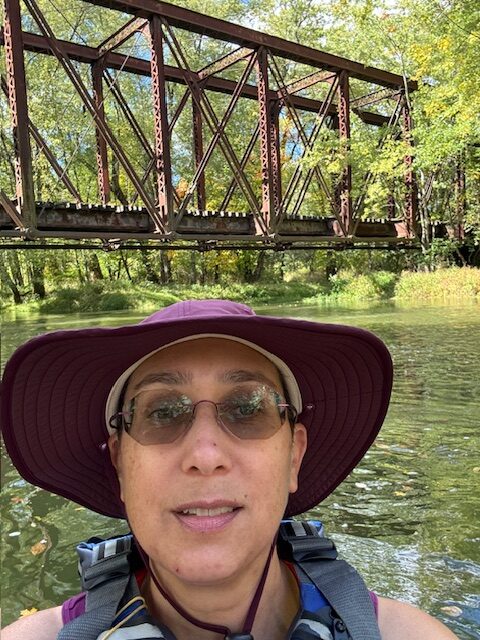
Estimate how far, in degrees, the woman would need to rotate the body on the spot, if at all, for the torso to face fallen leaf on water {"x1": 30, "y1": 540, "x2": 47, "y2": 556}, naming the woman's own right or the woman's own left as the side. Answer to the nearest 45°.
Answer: approximately 135° to the woman's own right

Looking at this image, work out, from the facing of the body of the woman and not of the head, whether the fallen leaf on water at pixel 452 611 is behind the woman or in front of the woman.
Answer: behind

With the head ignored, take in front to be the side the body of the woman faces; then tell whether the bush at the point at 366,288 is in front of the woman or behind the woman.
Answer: behind

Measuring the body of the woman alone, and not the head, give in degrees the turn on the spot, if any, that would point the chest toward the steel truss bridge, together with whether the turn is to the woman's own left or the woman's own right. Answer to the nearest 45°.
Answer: approximately 180°

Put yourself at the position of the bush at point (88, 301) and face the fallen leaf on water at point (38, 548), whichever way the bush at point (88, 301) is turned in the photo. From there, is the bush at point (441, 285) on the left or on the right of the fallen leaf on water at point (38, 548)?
left

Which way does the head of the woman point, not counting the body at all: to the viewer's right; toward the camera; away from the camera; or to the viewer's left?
toward the camera

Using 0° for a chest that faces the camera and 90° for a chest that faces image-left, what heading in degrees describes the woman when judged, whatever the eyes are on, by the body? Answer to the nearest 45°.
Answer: approximately 0°
